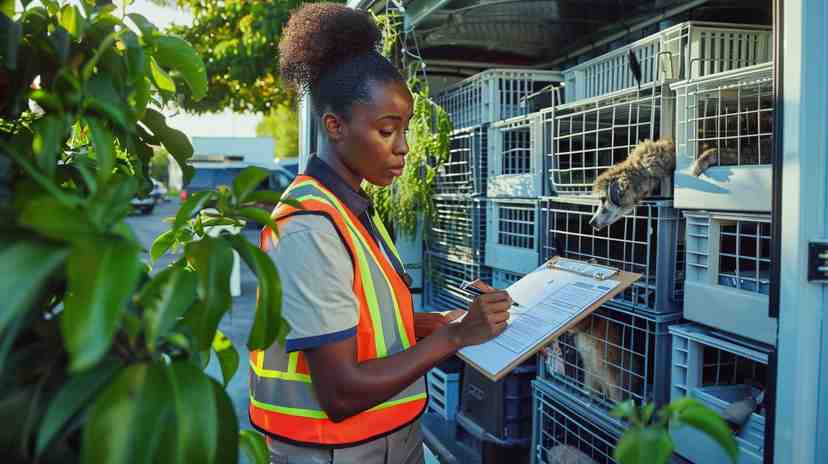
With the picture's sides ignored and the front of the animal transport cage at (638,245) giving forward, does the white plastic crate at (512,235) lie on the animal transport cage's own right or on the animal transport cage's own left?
on the animal transport cage's own right

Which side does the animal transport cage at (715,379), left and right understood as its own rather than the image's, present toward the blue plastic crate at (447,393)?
right

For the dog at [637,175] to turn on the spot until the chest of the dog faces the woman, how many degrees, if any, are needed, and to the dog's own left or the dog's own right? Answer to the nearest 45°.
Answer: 0° — it already faces them

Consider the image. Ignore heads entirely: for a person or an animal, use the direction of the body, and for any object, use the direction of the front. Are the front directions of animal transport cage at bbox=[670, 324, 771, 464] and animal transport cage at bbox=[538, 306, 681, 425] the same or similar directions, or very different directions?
same or similar directions

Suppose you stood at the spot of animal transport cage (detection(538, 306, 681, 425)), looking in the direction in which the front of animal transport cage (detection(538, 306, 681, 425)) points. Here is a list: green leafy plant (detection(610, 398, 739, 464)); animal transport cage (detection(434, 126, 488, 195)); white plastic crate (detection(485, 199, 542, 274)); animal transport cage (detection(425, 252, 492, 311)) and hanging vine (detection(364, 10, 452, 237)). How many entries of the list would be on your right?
4

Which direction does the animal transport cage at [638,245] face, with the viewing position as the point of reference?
facing the viewer and to the left of the viewer

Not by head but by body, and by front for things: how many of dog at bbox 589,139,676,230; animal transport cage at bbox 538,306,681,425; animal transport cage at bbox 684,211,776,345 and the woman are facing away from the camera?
0

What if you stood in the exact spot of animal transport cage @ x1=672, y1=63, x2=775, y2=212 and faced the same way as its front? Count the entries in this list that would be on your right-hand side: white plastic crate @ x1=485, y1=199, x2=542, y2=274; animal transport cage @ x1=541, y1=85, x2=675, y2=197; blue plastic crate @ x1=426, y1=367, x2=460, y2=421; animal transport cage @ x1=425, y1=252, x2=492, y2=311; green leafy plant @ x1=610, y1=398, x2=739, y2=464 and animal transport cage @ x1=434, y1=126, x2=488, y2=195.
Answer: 5

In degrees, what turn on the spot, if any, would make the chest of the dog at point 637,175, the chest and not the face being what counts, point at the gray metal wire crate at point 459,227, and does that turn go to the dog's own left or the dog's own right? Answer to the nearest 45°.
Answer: approximately 90° to the dog's own right

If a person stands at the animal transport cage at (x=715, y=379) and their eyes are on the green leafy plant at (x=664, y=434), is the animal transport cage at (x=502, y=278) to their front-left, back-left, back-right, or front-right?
back-right

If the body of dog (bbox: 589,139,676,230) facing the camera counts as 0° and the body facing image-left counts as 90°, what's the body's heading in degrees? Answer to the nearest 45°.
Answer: approximately 45°

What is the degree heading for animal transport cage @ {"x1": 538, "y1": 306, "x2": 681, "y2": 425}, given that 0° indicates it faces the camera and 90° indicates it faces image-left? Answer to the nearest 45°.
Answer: approximately 45°

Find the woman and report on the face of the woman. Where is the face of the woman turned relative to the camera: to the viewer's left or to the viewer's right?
to the viewer's right

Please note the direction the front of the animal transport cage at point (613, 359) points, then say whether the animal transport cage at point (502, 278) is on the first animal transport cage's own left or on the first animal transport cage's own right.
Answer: on the first animal transport cage's own right
